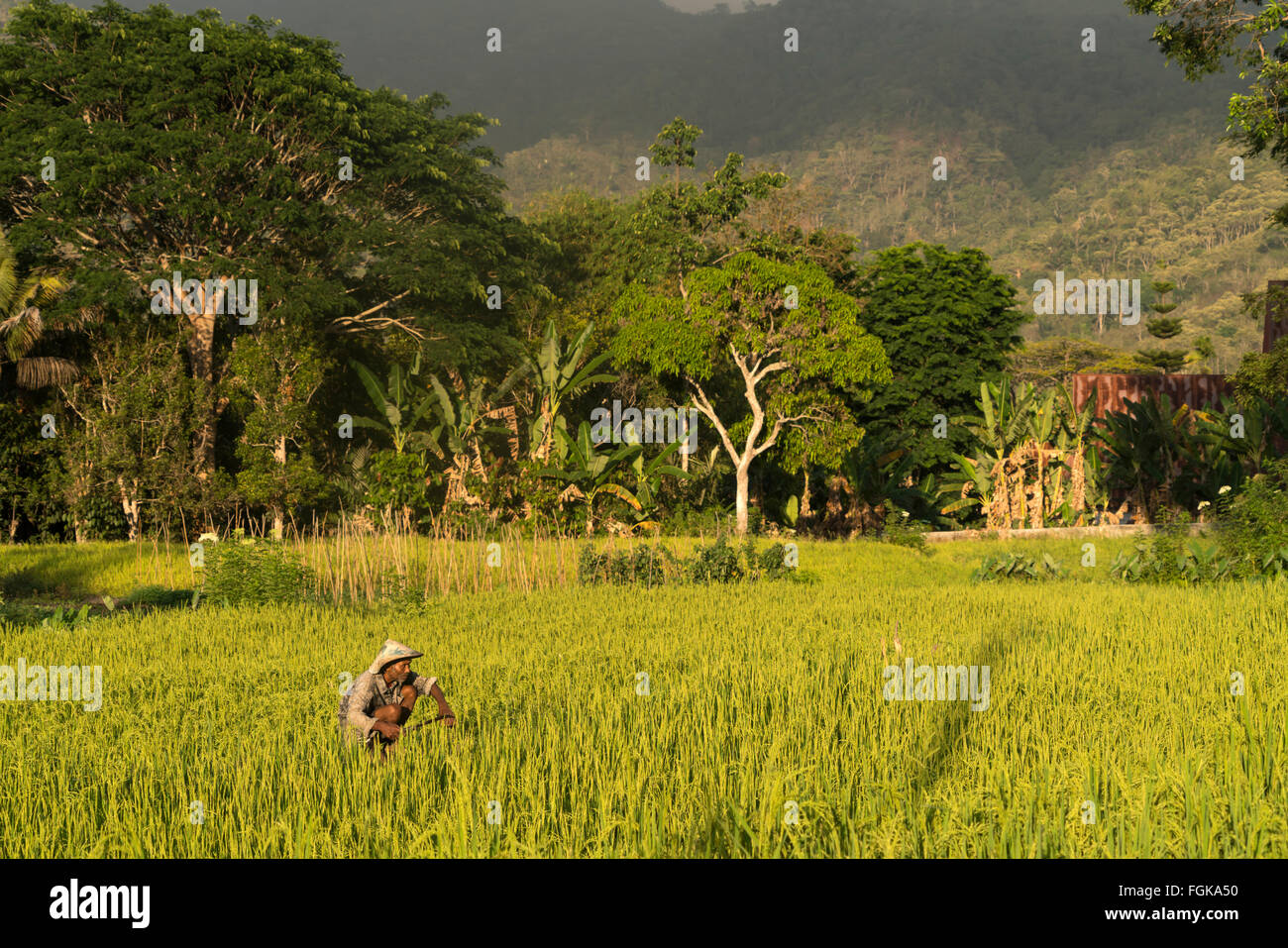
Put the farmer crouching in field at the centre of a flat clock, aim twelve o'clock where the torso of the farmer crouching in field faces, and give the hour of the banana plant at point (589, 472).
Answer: The banana plant is roughly at 8 o'clock from the farmer crouching in field.

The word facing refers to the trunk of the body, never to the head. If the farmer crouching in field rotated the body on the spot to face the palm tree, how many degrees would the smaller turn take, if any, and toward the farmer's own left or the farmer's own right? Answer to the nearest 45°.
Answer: approximately 135° to the farmer's own left

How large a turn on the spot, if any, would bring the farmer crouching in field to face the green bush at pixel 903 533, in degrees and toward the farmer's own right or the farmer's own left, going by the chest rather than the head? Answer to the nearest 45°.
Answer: approximately 90° to the farmer's own left

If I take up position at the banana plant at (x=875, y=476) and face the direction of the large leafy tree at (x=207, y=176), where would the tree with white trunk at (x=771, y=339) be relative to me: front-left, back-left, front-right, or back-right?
front-left

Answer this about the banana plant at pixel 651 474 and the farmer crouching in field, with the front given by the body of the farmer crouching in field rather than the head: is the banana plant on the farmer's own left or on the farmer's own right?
on the farmer's own left

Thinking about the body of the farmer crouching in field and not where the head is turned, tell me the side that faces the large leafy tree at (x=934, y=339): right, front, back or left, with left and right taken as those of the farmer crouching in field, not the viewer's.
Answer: left

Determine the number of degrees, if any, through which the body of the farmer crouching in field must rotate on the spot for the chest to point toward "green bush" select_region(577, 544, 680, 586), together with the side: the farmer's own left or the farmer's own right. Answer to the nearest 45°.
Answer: approximately 135° to the farmer's own left

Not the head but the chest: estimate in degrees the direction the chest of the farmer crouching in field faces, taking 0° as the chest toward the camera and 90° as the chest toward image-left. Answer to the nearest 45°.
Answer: approximately 315°

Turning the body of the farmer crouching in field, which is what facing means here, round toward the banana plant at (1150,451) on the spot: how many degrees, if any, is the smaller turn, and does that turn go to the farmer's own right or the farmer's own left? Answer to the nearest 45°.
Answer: approximately 90° to the farmer's own left

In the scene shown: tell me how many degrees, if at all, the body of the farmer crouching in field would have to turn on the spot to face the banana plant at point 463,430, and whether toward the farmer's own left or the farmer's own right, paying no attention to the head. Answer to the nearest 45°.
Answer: approximately 135° to the farmer's own left

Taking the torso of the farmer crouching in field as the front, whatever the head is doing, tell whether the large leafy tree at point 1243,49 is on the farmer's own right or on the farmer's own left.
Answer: on the farmer's own left

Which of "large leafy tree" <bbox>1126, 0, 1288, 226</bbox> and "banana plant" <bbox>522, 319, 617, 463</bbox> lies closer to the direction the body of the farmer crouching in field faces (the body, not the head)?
the large leafy tree
